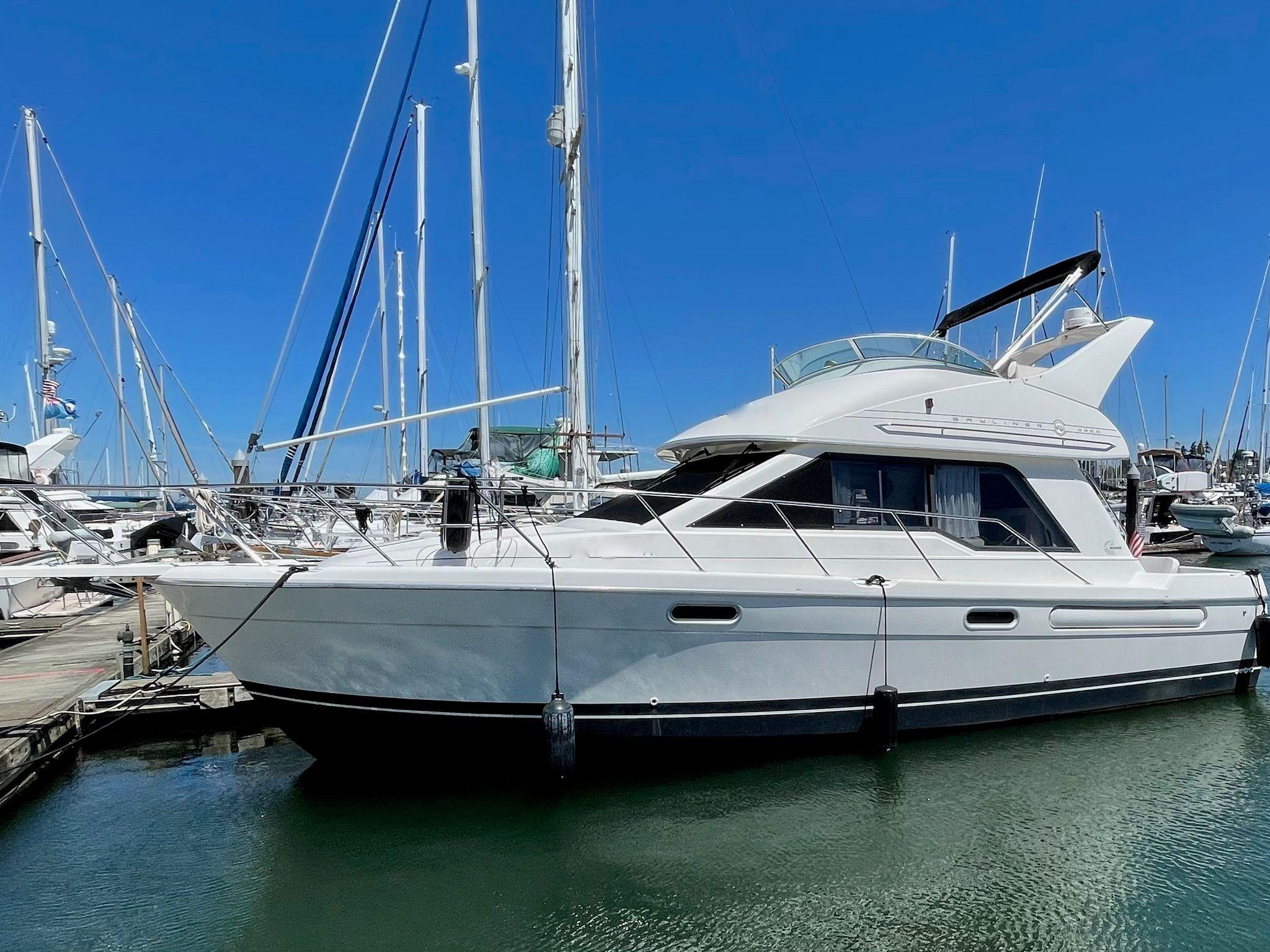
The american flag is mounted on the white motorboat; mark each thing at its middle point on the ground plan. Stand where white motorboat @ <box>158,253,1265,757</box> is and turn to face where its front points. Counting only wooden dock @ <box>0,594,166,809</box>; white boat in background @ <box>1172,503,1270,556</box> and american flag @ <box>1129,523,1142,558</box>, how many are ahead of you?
1

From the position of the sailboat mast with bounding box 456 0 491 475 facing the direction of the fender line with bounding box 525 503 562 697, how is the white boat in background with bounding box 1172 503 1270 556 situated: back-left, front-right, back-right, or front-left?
back-left

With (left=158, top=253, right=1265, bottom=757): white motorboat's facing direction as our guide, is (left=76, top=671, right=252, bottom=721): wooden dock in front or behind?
in front

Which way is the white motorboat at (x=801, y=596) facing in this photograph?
to the viewer's left

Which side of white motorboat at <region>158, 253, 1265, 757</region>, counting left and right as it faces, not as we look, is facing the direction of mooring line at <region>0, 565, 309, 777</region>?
front

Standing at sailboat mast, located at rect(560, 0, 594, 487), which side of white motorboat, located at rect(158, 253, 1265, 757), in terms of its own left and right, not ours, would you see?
right

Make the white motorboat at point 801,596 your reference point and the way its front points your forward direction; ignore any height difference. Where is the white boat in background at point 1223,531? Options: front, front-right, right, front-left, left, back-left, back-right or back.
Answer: back-right

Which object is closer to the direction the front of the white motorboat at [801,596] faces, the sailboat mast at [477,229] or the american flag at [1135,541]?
the sailboat mast

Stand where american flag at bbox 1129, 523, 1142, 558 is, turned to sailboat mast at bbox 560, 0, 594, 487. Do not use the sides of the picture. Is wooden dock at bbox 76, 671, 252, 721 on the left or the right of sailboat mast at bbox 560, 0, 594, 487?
left

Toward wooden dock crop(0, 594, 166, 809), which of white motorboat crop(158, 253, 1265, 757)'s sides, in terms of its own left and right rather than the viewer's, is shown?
front

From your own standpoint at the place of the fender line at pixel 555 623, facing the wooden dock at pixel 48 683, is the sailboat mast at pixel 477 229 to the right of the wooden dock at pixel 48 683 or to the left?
right

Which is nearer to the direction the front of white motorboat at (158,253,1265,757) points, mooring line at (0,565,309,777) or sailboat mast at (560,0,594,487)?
the mooring line
